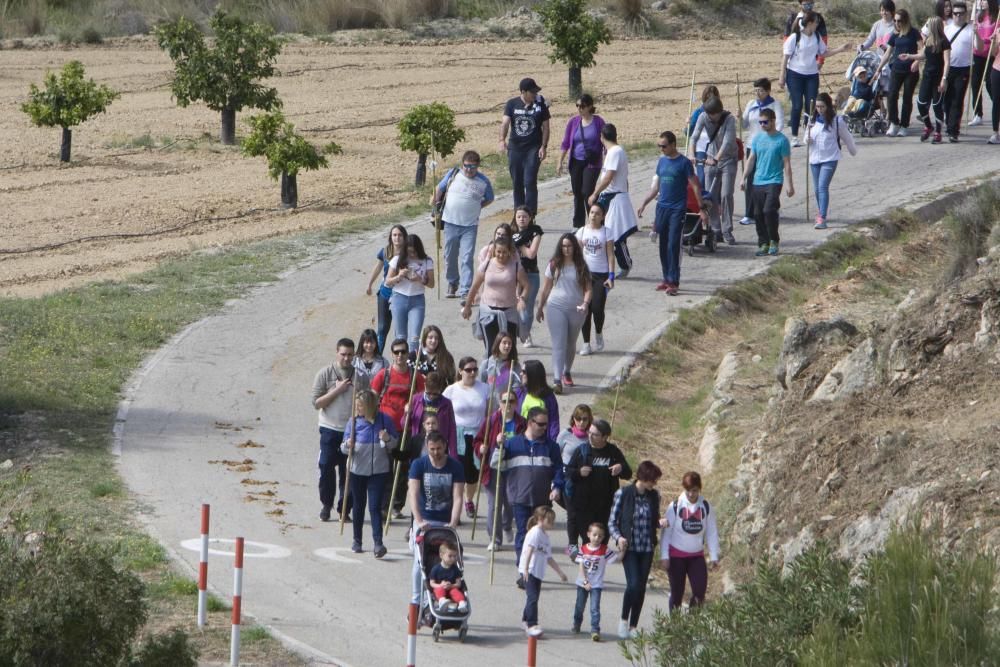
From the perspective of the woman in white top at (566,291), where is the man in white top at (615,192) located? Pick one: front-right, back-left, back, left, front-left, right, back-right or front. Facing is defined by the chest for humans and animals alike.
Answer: back

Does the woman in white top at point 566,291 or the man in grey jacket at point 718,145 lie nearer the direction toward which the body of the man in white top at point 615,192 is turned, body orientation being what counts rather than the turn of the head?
the woman in white top

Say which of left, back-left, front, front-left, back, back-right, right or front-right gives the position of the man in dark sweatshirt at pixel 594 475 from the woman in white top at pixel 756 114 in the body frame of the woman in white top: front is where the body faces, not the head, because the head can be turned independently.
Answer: front-left

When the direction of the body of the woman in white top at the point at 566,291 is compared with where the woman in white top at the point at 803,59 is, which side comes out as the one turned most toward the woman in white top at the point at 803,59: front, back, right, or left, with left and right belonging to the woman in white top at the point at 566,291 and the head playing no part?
back

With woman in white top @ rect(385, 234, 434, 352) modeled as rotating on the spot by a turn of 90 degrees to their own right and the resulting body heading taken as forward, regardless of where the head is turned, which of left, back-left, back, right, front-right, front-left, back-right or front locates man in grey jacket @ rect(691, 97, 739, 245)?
back-right

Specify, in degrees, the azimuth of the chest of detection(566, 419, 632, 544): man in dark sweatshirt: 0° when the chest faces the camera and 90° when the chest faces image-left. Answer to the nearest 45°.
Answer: approximately 0°

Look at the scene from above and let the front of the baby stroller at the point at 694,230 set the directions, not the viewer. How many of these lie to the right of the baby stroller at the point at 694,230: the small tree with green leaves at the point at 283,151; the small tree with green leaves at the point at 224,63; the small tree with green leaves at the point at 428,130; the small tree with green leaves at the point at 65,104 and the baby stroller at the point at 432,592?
4
